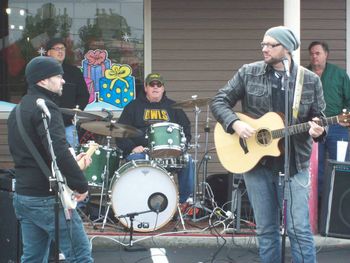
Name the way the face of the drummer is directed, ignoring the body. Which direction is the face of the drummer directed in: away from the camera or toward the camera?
toward the camera

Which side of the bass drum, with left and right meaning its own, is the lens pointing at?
front

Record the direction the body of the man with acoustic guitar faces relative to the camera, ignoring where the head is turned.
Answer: toward the camera

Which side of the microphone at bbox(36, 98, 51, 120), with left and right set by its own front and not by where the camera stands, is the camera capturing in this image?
left

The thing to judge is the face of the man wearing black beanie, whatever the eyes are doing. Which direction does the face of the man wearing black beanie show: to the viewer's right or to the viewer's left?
to the viewer's right

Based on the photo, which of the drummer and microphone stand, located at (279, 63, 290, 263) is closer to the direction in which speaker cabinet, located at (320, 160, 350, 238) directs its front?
the microphone stand

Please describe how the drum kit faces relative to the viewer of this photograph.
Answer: facing the viewer
